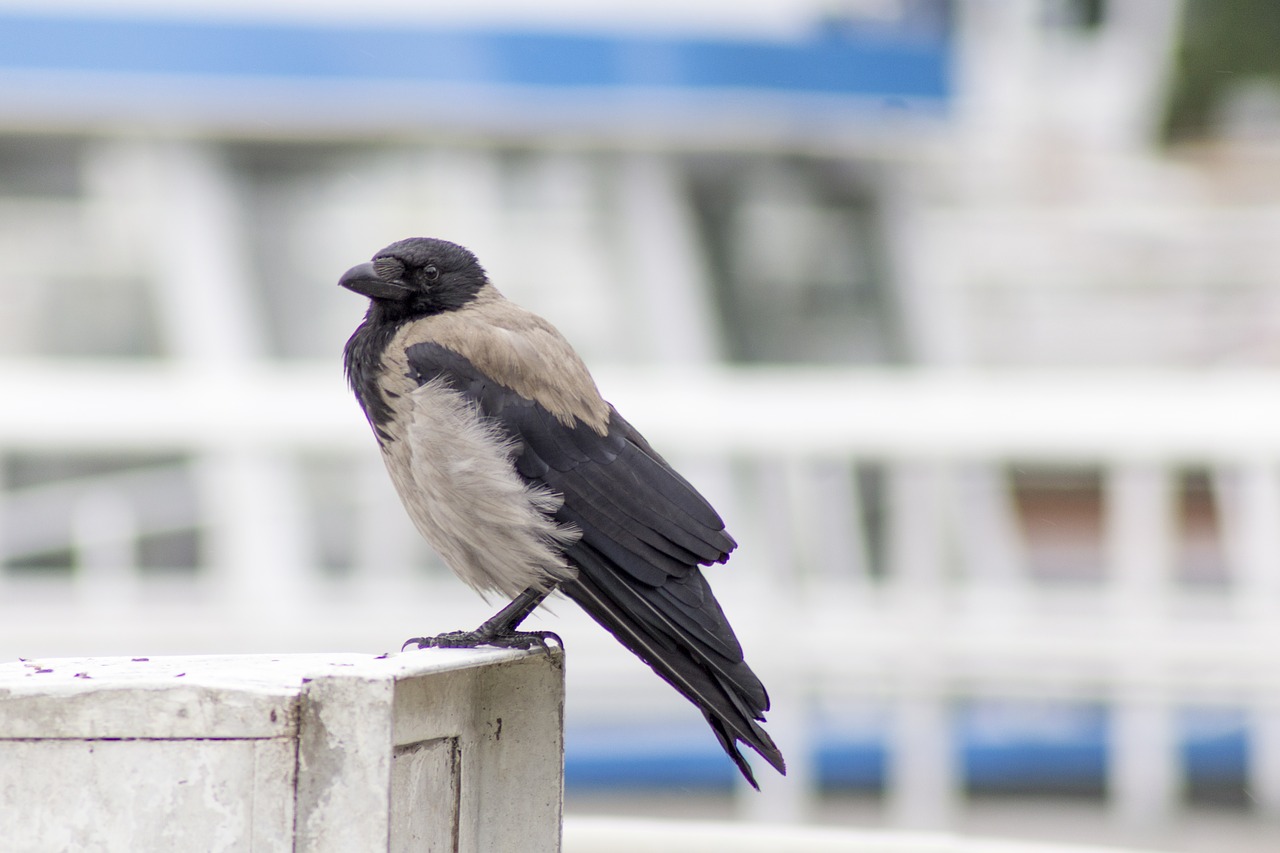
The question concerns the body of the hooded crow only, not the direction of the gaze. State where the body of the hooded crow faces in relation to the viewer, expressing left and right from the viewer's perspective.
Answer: facing to the left of the viewer

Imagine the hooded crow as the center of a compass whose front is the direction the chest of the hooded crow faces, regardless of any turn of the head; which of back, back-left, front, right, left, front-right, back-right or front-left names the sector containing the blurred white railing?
right
